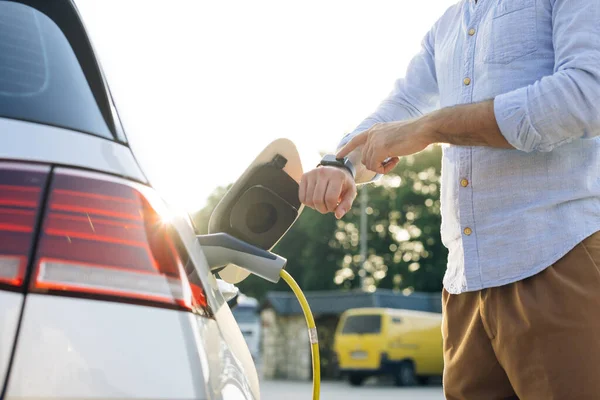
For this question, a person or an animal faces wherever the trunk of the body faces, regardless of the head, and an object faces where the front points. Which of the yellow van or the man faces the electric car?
the man

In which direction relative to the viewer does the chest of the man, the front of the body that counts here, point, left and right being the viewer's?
facing the viewer and to the left of the viewer

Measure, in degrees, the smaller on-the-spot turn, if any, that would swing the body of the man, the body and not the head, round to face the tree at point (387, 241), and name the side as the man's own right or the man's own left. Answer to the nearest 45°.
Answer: approximately 135° to the man's own right

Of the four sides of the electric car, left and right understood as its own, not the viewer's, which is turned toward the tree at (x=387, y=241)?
front

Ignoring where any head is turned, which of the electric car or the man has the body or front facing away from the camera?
the electric car

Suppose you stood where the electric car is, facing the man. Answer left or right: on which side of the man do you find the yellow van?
left

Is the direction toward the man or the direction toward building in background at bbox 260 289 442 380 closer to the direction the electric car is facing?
the building in background

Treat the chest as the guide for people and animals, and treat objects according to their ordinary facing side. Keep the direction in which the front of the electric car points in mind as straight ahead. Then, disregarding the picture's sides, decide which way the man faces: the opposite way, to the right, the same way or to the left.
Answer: to the left

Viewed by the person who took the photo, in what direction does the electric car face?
facing away from the viewer

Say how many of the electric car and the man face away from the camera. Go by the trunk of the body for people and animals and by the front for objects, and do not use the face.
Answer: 1
